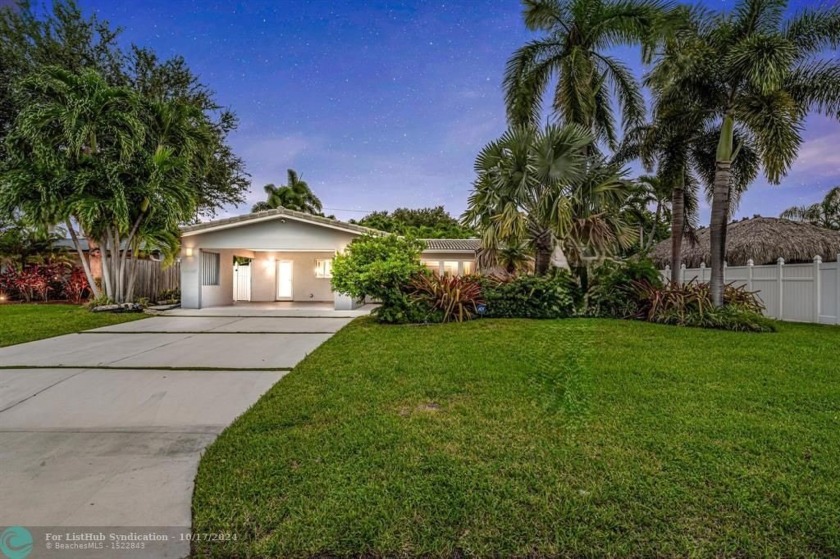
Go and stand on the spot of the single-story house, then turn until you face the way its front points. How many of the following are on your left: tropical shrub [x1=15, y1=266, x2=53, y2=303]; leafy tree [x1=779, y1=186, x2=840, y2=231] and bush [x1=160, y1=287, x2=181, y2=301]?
1

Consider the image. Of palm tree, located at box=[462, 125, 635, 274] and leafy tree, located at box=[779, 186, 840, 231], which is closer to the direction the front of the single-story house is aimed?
the palm tree

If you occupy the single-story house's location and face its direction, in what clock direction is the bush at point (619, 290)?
The bush is roughly at 10 o'clock from the single-story house.

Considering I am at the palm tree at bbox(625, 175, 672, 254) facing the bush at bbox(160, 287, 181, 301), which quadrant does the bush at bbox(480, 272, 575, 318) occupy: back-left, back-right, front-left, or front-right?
front-left

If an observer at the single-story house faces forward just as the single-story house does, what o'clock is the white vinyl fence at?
The white vinyl fence is roughly at 10 o'clock from the single-story house.

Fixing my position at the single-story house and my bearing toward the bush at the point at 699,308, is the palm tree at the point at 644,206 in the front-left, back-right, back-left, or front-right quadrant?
front-left

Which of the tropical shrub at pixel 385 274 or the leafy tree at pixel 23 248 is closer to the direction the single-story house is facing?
the tropical shrub

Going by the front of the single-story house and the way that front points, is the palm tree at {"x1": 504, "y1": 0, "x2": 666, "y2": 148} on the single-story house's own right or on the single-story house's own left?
on the single-story house's own left

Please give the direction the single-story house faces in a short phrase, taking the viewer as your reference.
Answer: facing the viewer

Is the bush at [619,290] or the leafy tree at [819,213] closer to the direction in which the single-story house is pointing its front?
the bush

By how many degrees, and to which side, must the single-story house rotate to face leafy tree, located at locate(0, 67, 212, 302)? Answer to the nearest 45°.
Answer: approximately 45° to its right

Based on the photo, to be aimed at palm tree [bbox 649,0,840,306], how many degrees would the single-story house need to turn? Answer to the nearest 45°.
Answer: approximately 45° to its left

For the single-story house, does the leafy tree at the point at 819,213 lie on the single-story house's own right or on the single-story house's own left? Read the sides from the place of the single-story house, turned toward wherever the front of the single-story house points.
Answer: on the single-story house's own left

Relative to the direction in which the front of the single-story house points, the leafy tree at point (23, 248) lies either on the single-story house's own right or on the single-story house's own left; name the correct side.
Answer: on the single-story house's own right
